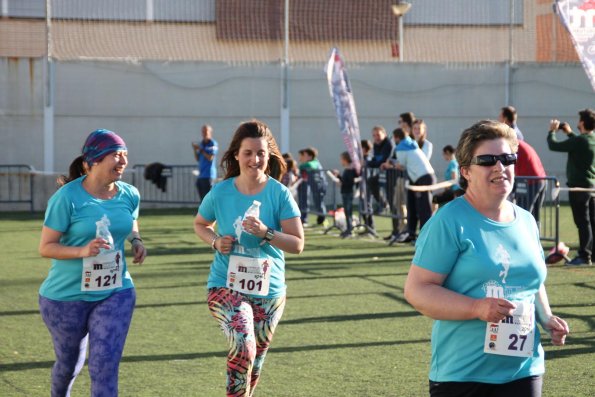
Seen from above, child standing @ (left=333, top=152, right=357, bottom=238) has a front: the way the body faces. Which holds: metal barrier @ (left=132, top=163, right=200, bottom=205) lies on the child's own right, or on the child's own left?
on the child's own right

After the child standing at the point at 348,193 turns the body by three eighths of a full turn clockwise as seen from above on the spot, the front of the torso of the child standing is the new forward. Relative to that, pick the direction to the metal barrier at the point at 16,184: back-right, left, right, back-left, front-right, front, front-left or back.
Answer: left

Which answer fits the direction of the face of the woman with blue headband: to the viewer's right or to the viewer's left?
to the viewer's right

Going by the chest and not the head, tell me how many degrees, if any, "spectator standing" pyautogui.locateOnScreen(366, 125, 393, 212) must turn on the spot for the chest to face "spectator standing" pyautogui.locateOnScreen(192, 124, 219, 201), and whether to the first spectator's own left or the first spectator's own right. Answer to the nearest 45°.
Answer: approximately 90° to the first spectator's own right

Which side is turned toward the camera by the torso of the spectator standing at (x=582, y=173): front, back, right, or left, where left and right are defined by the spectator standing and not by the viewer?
left

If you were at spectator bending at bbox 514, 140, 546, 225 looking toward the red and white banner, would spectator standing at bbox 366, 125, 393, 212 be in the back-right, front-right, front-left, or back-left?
back-right

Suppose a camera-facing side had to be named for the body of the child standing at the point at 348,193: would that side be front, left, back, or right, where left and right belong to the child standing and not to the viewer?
left

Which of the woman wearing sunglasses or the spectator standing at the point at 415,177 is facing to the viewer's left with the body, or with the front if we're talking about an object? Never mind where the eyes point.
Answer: the spectator standing

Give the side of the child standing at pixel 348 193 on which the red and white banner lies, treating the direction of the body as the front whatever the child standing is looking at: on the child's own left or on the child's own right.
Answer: on the child's own left

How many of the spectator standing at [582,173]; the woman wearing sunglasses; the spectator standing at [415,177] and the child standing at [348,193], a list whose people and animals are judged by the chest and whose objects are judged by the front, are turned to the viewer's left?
3

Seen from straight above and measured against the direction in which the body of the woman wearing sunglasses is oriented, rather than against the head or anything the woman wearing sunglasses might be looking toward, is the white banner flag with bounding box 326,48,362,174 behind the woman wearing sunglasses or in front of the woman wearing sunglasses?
behind
